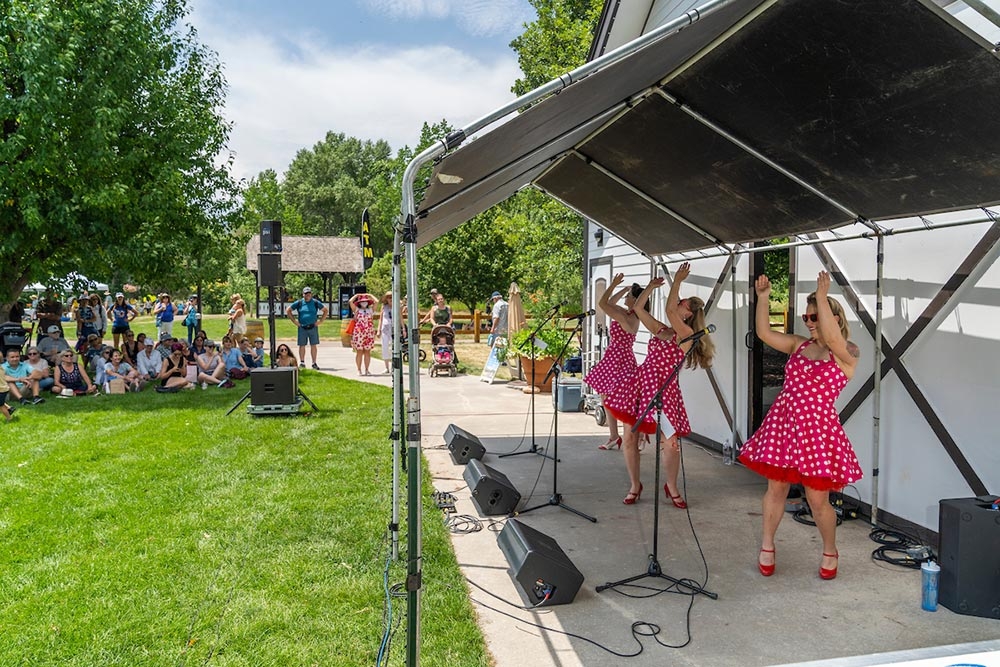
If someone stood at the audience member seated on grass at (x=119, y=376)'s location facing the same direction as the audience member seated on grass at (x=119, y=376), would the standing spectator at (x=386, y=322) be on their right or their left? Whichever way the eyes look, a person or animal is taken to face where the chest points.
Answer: on their left

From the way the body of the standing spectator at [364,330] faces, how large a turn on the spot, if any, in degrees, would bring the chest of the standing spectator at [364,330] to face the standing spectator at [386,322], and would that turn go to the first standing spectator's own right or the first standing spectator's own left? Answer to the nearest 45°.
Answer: approximately 135° to the first standing spectator's own left

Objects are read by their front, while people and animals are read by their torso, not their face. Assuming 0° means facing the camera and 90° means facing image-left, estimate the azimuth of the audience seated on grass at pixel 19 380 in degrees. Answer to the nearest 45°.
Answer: approximately 315°

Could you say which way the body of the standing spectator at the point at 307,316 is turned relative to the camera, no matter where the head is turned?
toward the camera

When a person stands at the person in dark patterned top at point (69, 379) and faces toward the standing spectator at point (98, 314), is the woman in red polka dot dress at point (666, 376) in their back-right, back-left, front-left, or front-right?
back-right

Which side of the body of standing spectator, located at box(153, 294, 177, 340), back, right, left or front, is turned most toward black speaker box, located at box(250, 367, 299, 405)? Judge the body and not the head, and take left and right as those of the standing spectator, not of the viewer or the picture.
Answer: front

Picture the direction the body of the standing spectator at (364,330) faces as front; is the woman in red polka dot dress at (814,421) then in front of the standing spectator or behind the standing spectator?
in front

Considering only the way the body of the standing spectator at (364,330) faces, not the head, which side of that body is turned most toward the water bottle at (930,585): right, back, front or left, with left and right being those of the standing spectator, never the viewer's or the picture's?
front

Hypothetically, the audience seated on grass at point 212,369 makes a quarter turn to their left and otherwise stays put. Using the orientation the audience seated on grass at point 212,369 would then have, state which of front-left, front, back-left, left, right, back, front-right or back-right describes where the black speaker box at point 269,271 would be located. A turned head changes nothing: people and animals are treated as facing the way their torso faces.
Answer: back-right

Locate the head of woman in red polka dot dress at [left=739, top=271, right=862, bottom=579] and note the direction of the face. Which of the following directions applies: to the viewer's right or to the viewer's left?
to the viewer's left

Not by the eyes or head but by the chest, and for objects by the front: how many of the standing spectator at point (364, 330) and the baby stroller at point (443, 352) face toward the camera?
2

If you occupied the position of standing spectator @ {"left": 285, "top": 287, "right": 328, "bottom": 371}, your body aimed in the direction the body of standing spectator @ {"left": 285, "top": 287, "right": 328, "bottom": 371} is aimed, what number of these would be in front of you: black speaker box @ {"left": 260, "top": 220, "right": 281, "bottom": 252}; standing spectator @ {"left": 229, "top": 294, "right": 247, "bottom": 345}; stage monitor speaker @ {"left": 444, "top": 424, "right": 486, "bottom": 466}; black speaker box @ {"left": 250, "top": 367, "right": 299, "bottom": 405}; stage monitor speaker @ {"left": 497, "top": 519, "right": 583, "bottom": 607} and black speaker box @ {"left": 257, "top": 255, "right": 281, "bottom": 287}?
5

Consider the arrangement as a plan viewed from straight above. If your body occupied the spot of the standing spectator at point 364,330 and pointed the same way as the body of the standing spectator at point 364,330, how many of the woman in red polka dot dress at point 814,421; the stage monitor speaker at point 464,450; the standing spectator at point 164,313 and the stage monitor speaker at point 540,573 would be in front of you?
3

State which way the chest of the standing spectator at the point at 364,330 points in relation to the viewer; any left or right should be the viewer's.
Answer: facing the viewer
